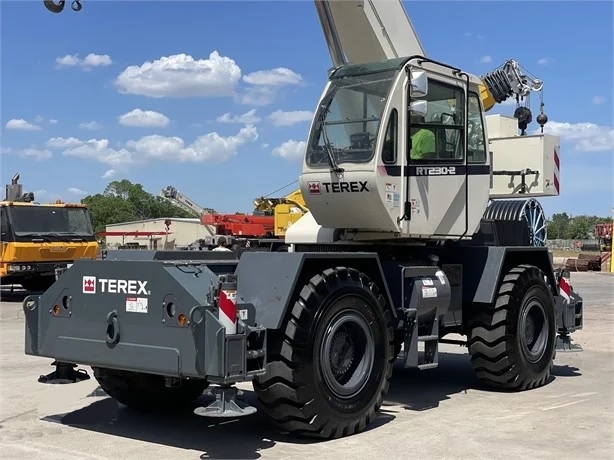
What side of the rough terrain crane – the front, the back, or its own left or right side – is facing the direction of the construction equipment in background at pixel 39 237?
right

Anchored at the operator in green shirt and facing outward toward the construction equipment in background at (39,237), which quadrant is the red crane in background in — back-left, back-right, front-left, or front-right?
front-right

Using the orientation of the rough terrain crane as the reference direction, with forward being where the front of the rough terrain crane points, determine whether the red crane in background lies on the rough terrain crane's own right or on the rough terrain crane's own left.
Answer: on the rough terrain crane's own right

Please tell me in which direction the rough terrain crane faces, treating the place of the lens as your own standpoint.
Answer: facing the viewer and to the left of the viewer

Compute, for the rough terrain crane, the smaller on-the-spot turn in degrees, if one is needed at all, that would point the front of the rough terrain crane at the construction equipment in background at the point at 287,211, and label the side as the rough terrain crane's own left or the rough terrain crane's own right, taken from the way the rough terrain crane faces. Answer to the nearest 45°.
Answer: approximately 135° to the rough terrain crane's own right
